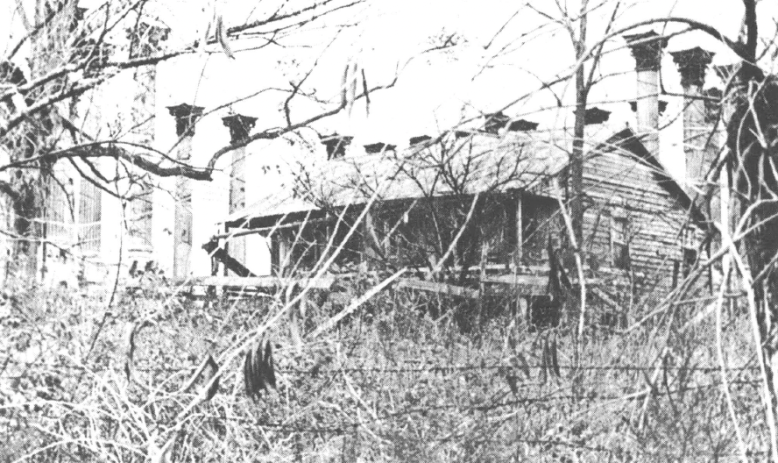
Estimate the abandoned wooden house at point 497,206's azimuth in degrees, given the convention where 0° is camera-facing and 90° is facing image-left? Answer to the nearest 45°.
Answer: approximately 45°
